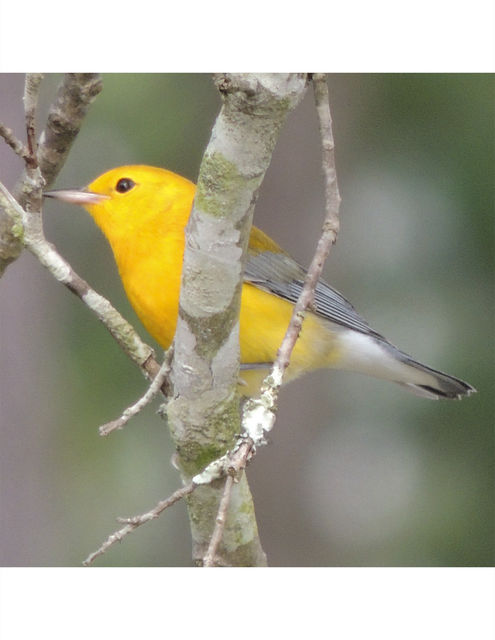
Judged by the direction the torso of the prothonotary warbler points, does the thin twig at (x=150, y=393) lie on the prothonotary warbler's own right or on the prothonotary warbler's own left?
on the prothonotary warbler's own left

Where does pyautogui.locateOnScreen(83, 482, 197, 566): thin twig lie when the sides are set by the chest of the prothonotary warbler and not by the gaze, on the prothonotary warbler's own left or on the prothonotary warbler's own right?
on the prothonotary warbler's own left

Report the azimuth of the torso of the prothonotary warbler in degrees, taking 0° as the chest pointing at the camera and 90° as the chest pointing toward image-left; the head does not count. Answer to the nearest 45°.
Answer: approximately 90°

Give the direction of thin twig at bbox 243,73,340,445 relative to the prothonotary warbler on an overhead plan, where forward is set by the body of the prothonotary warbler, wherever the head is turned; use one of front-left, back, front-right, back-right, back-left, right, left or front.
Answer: left

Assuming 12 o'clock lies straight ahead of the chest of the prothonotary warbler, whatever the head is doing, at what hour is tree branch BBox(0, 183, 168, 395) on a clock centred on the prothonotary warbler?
The tree branch is roughly at 12 o'clock from the prothonotary warbler.

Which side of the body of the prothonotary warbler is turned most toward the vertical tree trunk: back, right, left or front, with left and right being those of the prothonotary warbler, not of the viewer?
left
